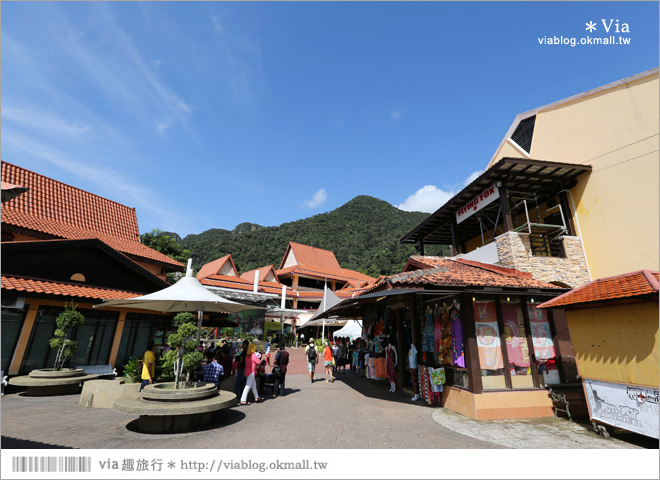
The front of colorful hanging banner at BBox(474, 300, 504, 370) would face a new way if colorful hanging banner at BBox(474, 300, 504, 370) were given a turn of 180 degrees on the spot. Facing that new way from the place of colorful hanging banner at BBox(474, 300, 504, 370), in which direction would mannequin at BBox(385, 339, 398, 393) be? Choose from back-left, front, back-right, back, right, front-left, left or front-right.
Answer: front-left

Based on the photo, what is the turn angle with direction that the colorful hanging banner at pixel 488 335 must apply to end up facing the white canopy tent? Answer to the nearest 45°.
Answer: approximately 135° to its right

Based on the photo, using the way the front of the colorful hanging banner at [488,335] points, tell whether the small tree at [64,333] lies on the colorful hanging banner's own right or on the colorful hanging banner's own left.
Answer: on the colorful hanging banner's own right

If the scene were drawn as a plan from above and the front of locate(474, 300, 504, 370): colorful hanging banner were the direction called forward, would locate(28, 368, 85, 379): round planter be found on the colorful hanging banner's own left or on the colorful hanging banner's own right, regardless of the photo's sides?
on the colorful hanging banner's own right

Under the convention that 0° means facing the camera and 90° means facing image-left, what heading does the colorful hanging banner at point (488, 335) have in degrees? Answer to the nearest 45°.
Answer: approximately 0°

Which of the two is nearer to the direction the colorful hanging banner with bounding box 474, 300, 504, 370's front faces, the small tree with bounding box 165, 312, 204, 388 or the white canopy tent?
the small tree

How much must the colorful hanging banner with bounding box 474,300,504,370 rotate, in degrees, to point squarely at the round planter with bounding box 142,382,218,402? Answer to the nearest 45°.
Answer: approximately 45° to its right

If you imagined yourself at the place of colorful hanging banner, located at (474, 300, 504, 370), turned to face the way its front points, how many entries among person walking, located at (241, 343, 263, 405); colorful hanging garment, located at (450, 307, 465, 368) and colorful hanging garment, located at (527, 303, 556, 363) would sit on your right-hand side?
2

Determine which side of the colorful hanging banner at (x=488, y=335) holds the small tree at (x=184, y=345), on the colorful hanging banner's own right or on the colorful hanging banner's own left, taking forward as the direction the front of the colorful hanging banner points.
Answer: on the colorful hanging banner's own right

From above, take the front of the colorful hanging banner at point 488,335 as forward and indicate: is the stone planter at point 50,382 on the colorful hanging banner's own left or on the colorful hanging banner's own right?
on the colorful hanging banner's own right

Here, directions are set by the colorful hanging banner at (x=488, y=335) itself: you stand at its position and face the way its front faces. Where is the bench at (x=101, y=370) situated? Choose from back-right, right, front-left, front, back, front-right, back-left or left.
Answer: right
